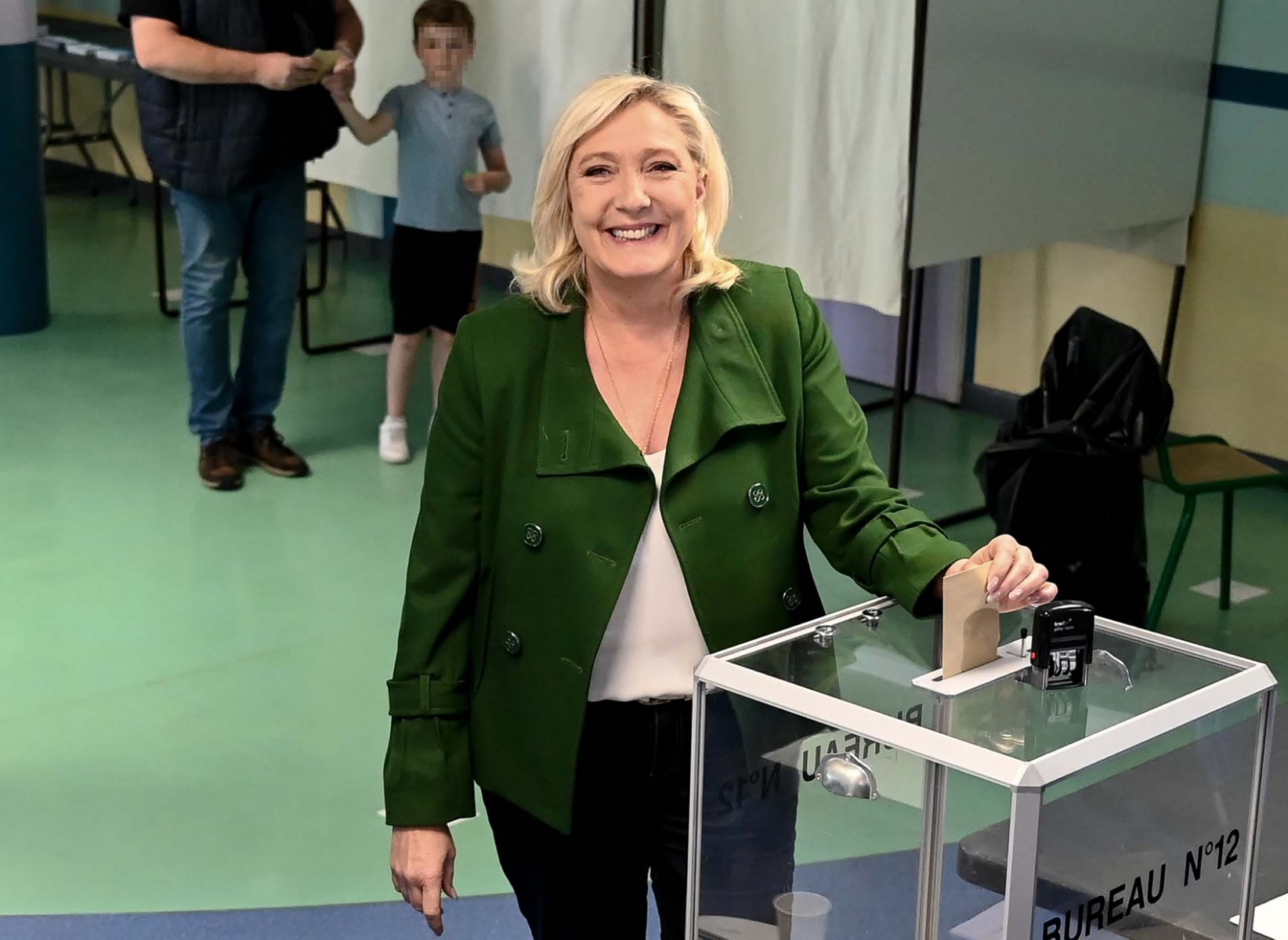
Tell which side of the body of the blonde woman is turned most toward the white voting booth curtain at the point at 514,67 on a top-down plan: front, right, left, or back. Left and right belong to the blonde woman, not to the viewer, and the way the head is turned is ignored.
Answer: back

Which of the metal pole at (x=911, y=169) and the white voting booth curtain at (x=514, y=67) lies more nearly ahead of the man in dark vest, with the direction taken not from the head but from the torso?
the metal pole

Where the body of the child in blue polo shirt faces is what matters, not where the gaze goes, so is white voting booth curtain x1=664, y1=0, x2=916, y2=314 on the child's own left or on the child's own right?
on the child's own left

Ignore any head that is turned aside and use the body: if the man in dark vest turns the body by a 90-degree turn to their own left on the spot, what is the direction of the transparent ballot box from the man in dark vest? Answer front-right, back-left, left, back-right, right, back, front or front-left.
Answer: back-right

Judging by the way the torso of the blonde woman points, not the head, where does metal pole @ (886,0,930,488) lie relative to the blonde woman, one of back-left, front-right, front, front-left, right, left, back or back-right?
back

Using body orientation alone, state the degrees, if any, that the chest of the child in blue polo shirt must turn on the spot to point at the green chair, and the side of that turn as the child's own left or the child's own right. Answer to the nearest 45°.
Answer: approximately 45° to the child's own left

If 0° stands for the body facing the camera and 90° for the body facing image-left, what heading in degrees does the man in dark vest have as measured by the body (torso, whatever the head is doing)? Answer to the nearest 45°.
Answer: approximately 315°

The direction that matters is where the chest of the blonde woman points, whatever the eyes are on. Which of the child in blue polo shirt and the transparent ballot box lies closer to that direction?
the transparent ballot box

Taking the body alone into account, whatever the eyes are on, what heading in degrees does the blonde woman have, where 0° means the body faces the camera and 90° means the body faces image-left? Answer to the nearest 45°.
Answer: approximately 0°

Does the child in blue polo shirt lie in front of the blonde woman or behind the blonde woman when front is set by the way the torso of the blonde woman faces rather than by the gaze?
behind

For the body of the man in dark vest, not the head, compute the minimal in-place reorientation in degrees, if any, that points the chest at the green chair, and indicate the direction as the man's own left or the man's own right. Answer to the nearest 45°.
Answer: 0° — they already face it

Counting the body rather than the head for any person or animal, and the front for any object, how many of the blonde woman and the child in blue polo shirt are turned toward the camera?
2

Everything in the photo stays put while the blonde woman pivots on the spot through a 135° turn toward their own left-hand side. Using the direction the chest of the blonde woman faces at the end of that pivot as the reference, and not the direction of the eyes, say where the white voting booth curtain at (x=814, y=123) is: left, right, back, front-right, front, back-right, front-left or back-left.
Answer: front-left

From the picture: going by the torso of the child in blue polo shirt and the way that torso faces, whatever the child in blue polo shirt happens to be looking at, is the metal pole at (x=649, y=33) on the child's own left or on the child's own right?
on the child's own left

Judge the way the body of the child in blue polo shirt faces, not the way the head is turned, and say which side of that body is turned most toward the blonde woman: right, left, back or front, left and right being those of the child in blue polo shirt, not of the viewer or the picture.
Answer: front
